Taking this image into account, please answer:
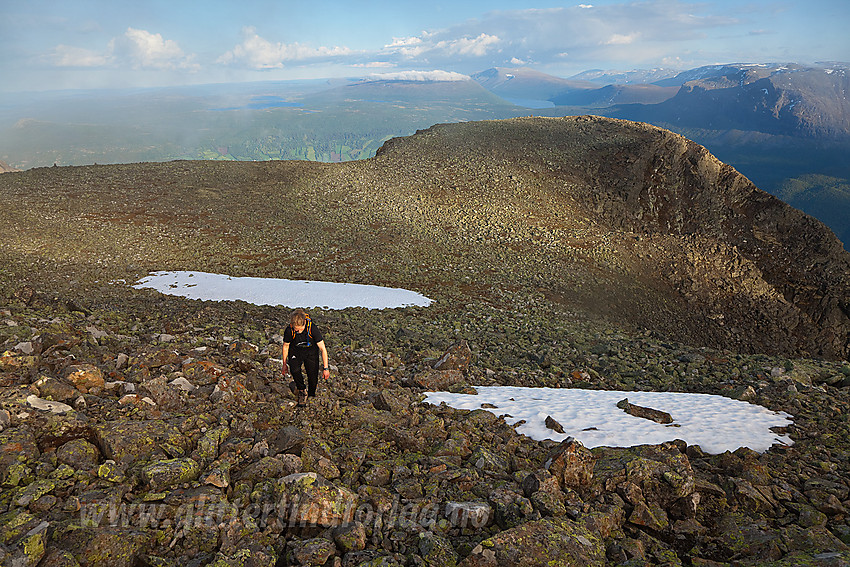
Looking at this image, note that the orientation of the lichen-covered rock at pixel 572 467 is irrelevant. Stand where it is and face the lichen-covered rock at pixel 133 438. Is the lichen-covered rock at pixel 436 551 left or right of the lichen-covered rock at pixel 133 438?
left

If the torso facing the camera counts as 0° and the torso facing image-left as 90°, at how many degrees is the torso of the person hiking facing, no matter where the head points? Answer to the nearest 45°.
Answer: approximately 0°

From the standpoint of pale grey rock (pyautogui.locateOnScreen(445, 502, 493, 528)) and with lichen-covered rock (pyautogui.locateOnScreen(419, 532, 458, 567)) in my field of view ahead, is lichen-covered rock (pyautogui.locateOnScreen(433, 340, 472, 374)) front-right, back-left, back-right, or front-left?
back-right

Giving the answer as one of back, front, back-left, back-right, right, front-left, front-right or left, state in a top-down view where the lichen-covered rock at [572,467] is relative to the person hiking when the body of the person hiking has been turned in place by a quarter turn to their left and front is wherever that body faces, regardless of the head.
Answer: front-right

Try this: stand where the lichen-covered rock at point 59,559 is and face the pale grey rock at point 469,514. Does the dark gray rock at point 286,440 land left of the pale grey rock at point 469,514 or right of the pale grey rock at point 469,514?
left

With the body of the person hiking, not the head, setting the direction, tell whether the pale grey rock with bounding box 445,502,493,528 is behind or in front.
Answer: in front

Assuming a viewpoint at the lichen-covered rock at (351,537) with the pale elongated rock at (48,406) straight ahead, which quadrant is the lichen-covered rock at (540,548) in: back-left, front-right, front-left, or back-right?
back-right
